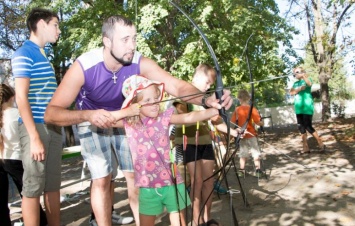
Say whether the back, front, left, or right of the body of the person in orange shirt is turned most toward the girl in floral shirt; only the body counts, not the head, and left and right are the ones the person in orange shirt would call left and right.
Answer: back

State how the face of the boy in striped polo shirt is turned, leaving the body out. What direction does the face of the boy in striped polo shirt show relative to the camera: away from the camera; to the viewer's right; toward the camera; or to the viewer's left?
to the viewer's right

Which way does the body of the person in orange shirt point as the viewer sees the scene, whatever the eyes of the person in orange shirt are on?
away from the camera

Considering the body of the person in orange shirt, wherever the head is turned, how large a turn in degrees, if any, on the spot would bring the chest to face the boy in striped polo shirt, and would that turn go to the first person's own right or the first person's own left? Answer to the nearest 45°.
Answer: approximately 135° to the first person's own left

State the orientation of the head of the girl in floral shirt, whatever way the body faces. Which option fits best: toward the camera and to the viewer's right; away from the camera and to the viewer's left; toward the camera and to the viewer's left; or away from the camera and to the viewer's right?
toward the camera and to the viewer's right

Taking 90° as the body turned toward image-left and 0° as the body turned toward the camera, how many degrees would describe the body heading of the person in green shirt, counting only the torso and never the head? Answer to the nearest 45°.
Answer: approximately 45°

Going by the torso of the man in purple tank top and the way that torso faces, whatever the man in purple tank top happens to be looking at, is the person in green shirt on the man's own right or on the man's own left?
on the man's own left
